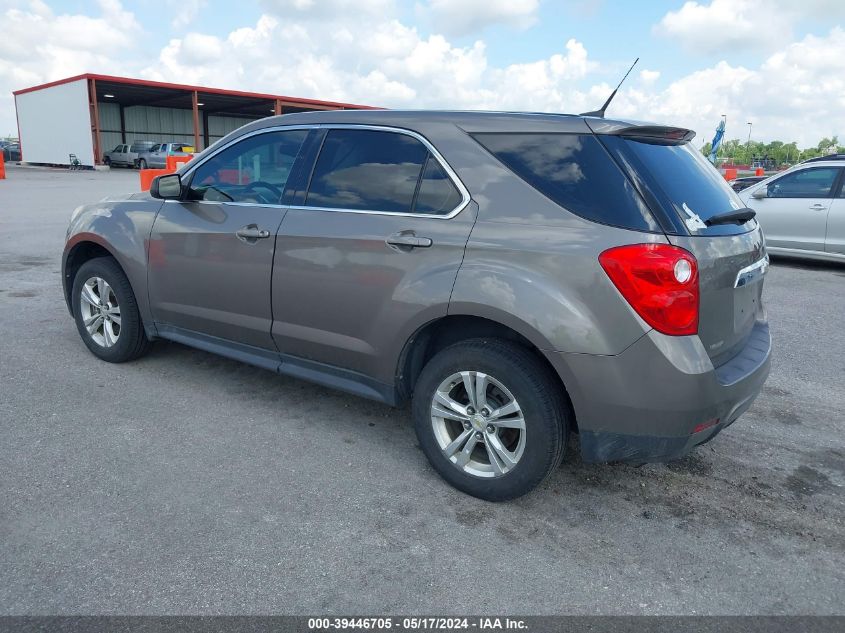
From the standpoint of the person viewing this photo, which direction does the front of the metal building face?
facing the viewer and to the right of the viewer

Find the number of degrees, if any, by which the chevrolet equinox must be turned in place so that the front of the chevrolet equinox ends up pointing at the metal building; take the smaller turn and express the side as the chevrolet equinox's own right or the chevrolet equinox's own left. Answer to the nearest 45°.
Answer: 0° — it already faces it

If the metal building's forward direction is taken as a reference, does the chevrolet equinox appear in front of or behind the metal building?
in front

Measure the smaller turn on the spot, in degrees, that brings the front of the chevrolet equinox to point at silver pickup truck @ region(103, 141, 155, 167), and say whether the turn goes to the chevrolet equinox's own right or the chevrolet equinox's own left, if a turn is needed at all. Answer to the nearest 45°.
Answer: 0° — it already faces it

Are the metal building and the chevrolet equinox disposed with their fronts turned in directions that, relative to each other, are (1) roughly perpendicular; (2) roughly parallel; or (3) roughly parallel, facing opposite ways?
roughly parallel, facing opposite ways

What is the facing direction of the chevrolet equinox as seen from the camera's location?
facing away from the viewer and to the left of the viewer
